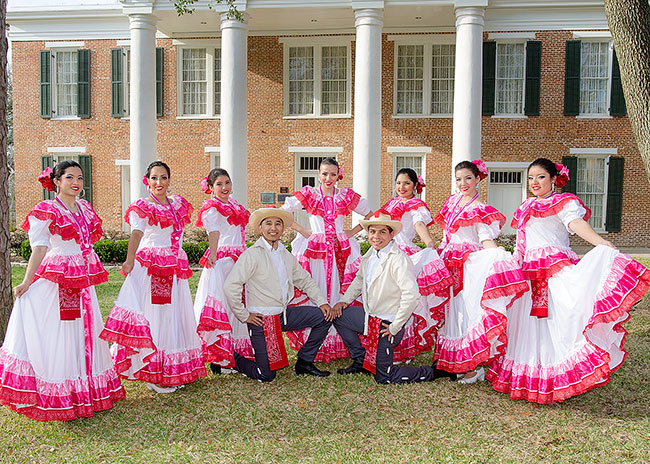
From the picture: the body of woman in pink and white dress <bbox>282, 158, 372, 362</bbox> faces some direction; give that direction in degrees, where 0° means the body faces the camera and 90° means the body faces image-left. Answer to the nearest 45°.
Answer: approximately 0°

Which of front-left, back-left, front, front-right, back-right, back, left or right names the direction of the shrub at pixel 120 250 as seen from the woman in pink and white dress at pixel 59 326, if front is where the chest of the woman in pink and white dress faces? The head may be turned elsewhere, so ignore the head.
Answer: back-left

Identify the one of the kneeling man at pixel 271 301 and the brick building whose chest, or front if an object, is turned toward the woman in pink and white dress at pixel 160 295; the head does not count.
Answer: the brick building

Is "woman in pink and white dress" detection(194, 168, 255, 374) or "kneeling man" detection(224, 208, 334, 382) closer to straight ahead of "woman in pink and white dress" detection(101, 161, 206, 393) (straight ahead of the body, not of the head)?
the kneeling man

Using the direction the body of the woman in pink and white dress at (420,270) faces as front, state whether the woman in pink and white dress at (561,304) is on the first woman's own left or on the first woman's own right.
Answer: on the first woman's own left

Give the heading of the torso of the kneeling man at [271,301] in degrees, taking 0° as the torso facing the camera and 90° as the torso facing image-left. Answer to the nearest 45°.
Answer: approximately 315°

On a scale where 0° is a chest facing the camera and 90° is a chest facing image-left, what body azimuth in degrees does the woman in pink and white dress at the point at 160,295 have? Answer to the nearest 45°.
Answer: approximately 315°

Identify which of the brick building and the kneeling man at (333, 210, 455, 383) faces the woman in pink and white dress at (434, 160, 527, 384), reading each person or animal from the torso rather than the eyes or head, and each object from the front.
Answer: the brick building

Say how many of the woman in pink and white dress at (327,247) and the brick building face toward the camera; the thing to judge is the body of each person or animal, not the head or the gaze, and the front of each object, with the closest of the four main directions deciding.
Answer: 2
